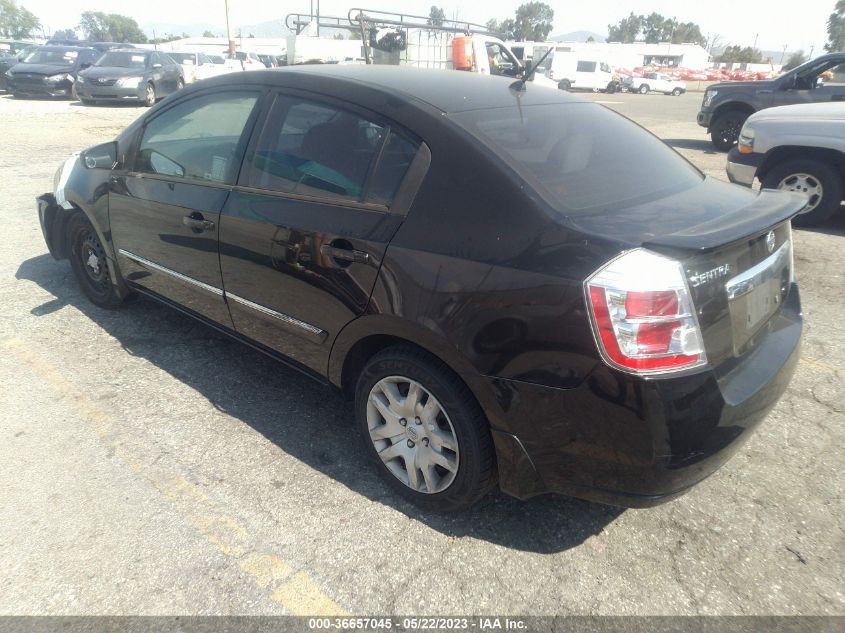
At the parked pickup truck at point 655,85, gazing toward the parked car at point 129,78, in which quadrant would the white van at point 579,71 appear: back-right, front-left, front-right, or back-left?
front-right

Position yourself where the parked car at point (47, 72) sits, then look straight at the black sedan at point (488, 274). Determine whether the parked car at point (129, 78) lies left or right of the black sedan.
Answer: left

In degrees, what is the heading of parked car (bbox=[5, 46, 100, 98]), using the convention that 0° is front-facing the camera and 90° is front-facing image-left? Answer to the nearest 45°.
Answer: approximately 45°

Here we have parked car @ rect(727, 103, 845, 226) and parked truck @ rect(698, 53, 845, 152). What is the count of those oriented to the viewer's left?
2

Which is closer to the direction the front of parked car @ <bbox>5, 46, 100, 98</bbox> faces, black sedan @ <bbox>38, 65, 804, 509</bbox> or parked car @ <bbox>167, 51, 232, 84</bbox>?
the black sedan

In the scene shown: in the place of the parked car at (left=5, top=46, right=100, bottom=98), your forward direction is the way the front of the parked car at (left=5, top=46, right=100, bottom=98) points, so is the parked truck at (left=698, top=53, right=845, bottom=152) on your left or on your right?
on your left

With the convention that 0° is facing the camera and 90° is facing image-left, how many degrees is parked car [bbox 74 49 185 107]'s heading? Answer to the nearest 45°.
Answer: approximately 45°

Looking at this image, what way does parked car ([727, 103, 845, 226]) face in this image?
to the viewer's left

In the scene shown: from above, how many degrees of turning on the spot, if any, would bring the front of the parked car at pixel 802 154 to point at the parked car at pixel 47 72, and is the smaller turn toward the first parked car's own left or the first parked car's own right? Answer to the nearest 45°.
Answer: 0° — it already faces it

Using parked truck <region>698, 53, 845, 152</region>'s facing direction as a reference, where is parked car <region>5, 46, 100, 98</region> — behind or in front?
in front

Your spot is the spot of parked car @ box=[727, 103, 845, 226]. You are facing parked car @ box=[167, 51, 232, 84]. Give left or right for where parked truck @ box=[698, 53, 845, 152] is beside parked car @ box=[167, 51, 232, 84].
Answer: right

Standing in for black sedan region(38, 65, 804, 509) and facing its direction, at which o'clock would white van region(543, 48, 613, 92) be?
The white van is roughly at 2 o'clock from the black sedan.

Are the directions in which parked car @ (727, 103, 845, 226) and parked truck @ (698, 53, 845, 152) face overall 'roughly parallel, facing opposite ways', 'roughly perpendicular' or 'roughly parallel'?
roughly parallel

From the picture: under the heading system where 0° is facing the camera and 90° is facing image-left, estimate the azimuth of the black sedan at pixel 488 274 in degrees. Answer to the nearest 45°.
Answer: approximately 135°

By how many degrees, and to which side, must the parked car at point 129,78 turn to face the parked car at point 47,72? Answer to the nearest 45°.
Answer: approximately 90° to its right

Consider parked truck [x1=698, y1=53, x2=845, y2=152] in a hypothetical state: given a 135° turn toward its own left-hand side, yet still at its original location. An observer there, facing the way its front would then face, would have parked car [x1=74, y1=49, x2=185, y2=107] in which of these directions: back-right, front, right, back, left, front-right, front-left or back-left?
back-right
